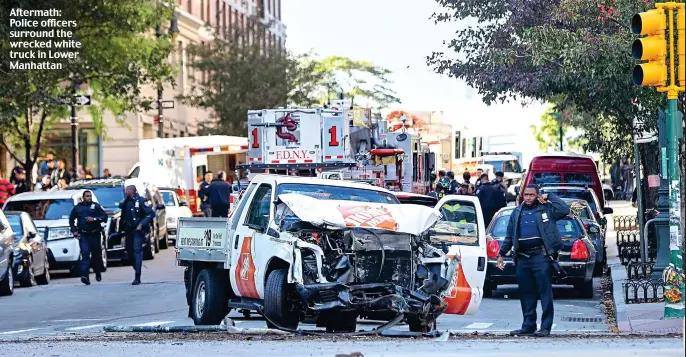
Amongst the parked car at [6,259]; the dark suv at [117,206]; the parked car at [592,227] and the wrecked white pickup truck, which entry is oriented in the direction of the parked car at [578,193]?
the parked car at [592,227]

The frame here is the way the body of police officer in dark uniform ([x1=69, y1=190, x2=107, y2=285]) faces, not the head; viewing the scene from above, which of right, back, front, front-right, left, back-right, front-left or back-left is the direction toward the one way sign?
back

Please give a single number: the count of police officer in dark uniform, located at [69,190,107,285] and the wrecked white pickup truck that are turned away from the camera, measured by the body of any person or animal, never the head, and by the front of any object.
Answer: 0

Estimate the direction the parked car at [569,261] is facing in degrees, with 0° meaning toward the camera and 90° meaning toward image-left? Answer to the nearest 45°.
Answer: approximately 180°

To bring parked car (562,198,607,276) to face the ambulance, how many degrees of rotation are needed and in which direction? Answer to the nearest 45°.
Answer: approximately 45° to its left

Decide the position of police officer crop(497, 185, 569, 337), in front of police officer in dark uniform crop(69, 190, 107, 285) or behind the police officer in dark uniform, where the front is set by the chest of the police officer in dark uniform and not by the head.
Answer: in front

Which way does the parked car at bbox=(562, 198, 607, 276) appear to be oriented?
away from the camera

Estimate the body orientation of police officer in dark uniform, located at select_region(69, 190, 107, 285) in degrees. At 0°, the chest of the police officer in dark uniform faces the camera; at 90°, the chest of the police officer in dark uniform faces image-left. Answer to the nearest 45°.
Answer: approximately 0°

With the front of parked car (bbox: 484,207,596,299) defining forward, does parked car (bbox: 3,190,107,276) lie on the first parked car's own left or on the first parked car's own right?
on the first parked car's own left

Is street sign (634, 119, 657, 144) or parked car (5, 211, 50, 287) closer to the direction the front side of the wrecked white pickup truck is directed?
the street sign
